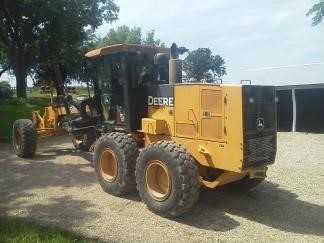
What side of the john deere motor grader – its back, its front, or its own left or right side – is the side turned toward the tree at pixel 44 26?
front

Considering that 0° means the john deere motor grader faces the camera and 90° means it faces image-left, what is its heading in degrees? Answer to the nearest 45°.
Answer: approximately 135°
